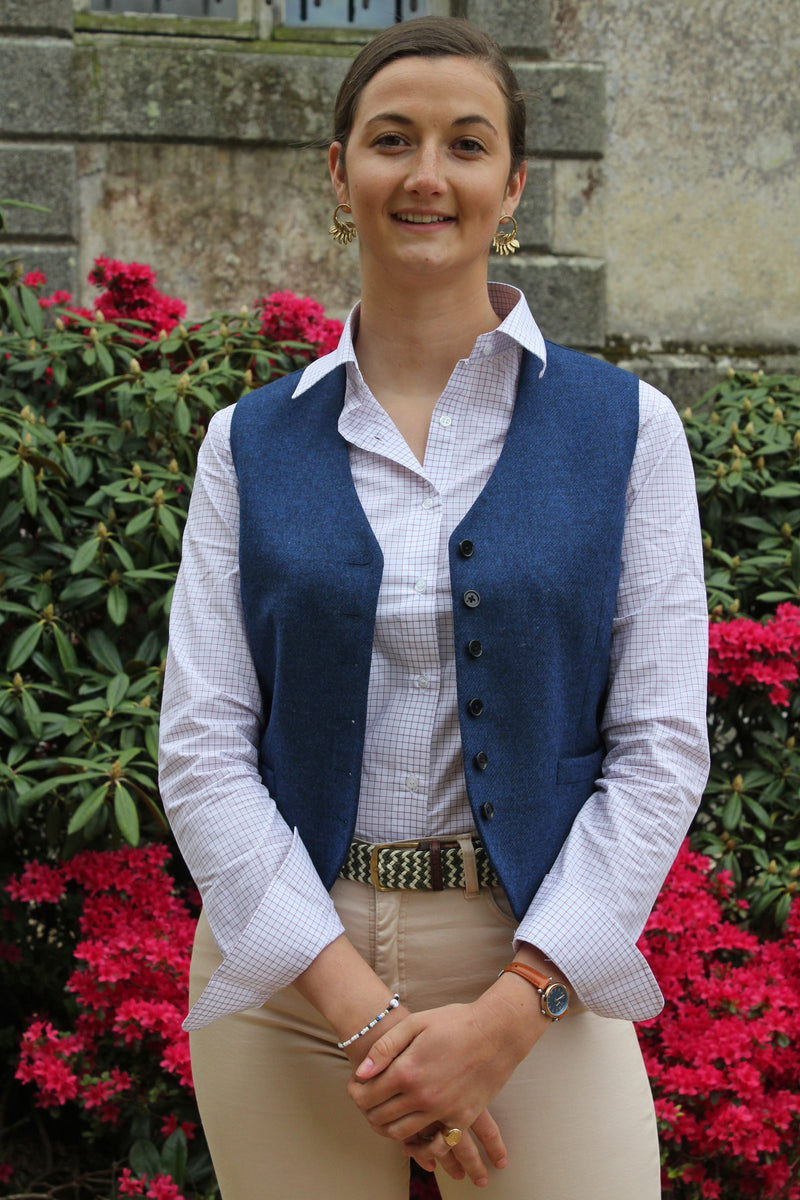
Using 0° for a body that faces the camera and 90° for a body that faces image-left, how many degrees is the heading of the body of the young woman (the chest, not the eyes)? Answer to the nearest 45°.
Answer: approximately 0°

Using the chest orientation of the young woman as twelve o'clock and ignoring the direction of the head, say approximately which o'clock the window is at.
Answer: The window is roughly at 6 o'clock from the young woman.
